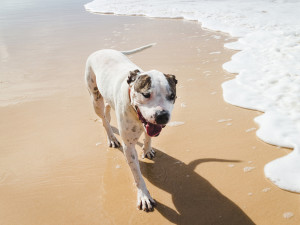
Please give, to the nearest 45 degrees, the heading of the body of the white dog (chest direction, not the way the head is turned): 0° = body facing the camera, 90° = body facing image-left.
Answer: approximately 315°
